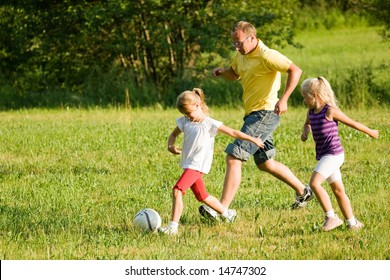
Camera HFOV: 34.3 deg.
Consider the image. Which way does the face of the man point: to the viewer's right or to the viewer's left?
to the viewer's left

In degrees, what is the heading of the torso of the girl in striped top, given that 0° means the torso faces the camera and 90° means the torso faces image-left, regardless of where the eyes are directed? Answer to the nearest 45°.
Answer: approximately 45°

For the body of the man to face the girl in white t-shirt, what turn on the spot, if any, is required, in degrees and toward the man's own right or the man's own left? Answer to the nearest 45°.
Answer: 0° — they already face them
